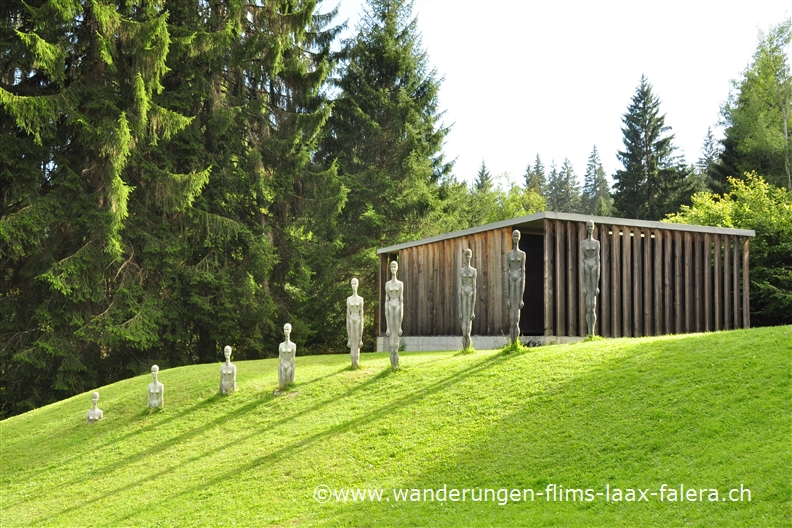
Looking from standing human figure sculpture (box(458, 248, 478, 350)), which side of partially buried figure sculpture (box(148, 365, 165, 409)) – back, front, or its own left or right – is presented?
left

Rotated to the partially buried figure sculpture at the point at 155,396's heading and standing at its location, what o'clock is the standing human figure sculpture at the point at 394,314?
The standing human figure sculpture is roughly at 10 o'clock from the partially buried figure sculpture.

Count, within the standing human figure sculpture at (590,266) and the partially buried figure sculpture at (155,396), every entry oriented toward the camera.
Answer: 2

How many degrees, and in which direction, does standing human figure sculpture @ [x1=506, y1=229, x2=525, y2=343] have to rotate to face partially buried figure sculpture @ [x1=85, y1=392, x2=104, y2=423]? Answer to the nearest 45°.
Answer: approximately 90° to its right

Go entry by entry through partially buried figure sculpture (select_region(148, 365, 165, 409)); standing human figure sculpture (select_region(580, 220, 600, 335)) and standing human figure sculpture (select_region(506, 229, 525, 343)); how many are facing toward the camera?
3

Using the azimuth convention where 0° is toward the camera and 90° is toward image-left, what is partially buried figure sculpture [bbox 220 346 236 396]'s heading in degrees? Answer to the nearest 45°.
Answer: approximately 0°

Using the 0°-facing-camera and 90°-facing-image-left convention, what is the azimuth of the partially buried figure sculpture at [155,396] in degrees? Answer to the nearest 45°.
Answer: approximately 0°

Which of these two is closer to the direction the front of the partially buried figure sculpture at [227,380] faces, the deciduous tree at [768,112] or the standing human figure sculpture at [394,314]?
the standing human figure sculpture

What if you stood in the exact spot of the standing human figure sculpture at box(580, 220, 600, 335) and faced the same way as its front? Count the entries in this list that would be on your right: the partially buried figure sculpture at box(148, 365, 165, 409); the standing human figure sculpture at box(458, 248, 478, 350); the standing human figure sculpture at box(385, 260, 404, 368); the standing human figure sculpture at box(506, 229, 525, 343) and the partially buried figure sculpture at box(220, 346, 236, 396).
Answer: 5

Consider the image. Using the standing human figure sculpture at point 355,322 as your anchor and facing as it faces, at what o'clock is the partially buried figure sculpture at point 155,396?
The partially buried figure sculpture is roughly at 3 o'clock from the standing human figure sculpture.

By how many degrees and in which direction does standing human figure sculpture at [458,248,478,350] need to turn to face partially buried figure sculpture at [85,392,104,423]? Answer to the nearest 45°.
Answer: approximately 90° to its right
